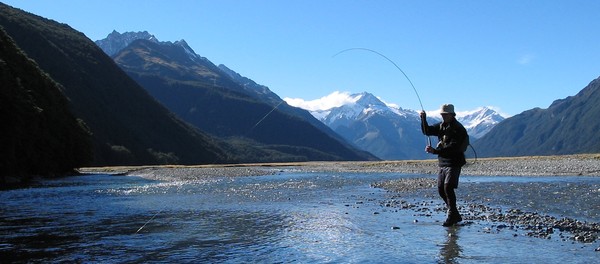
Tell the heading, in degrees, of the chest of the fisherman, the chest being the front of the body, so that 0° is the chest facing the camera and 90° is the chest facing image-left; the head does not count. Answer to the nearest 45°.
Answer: approximately 45°
